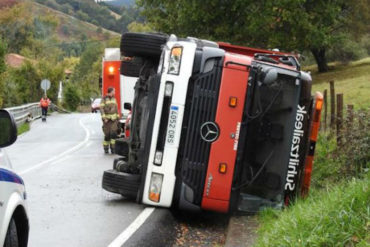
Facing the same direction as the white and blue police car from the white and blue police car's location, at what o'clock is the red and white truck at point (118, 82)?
The red and white truck is roughly at 11 o'clock from the white and blue police car.

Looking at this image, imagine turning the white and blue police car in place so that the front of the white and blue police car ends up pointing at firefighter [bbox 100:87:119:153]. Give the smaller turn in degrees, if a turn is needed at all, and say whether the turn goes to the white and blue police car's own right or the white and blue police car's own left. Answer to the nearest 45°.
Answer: approximately 45° to the white and blue police car's own left

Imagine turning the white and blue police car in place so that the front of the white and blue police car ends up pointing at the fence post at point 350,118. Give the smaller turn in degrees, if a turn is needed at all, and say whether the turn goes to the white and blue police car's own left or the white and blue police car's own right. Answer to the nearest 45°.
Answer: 0° — it already faces it

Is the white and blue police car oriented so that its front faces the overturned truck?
yes

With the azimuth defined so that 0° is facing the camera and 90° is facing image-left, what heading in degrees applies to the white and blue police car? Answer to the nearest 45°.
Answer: approximately 225°

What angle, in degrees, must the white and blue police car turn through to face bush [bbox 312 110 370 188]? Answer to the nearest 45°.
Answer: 0° — it already faces it

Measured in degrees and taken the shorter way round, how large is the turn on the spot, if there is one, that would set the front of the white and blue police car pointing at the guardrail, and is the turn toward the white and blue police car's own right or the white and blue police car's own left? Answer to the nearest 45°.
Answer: approximately 45° to the white and blue police car's own left
